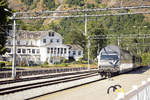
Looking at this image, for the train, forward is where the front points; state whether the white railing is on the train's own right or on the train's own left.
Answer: on the train's own left
